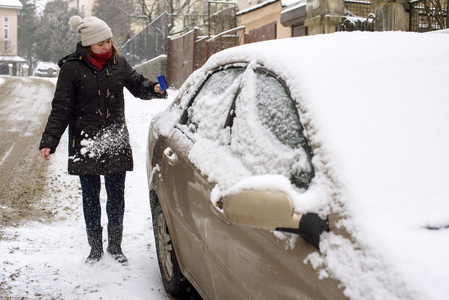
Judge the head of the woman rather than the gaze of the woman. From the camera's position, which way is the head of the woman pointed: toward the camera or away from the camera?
toward the camera

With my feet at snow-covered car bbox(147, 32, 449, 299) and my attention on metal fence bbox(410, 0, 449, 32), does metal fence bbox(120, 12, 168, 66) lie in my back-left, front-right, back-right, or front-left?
front-left

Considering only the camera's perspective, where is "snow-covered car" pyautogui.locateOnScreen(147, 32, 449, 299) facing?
facing the viewer and to the right of the viewer

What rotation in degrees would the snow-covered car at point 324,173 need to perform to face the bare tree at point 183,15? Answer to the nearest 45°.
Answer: approximately 135° to its left

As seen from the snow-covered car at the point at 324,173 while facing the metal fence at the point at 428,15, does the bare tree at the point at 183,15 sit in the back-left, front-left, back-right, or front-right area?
front-left

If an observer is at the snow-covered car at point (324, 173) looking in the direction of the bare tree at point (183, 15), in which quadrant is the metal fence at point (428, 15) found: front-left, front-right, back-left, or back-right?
front-right

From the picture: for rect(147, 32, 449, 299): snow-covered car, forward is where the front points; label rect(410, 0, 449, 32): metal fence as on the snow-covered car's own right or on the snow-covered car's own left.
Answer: on the snow-covered car's own left
